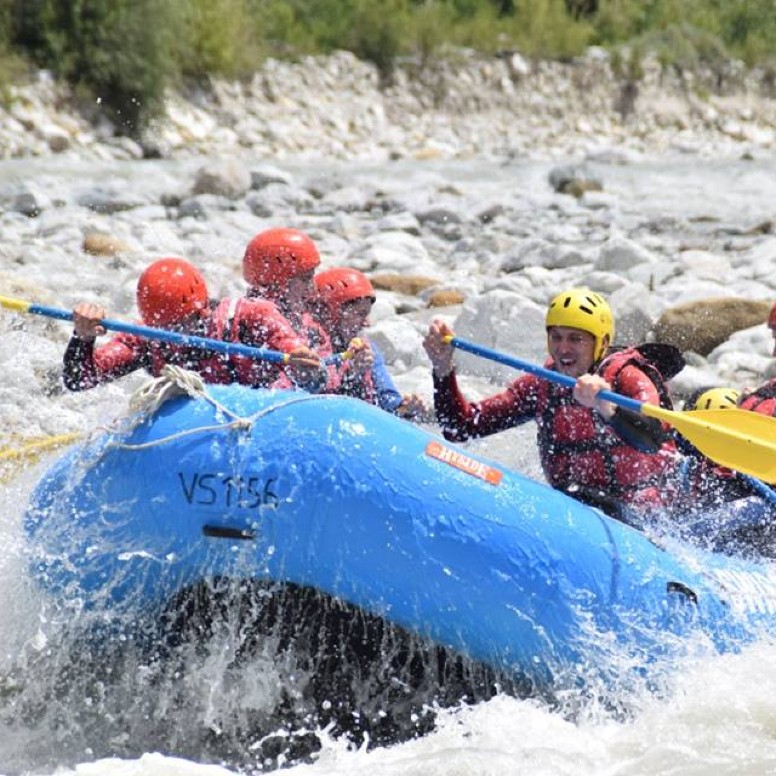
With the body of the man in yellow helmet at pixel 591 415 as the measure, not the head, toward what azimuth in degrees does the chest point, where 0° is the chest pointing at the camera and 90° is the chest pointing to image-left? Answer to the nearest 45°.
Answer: approximately 45°

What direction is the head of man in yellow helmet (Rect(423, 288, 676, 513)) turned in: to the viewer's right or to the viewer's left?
to the viewer's left

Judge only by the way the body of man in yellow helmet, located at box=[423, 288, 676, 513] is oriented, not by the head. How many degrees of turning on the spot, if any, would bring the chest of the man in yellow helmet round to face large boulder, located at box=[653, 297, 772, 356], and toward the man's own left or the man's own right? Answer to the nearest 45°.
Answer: approximately 135° to the man's own right

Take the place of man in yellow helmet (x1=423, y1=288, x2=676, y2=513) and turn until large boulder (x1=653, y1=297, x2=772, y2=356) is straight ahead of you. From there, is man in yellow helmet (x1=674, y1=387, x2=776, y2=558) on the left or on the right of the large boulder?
right
